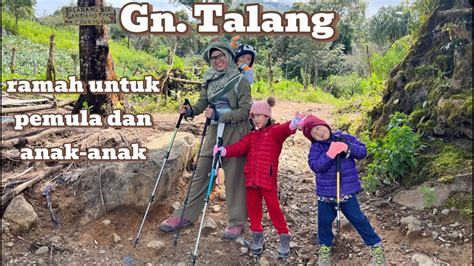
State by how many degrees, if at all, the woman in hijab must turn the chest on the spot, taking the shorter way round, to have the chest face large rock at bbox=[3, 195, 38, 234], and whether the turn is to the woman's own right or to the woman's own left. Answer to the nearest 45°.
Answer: approximately 45° to the woman's own right

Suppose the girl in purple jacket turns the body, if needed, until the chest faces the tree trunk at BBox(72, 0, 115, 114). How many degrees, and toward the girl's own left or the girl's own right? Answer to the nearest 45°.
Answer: approximately 135° to the girl's own right

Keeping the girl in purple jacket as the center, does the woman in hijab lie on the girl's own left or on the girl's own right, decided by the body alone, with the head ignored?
on the girl's own right

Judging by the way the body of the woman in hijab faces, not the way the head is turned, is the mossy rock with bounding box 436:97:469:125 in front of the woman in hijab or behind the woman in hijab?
behind

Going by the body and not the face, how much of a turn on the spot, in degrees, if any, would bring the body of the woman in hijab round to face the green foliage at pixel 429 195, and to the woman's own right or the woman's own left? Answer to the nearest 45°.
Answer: approximately 135° to the woman's own left

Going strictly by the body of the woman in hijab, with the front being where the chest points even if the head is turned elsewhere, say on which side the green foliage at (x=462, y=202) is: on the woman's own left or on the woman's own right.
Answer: on the woman's own left

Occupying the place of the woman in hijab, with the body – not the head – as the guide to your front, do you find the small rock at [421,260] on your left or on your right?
on your left

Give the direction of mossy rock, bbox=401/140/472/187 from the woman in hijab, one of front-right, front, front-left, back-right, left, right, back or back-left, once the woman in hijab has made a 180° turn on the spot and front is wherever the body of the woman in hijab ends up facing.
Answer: front-right

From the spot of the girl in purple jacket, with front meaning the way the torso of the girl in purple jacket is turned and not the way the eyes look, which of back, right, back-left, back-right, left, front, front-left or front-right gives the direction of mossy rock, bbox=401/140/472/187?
back-left

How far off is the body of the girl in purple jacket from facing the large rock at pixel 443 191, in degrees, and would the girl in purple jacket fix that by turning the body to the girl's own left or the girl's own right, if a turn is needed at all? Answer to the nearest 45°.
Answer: approximately 135° to the girl's own left
